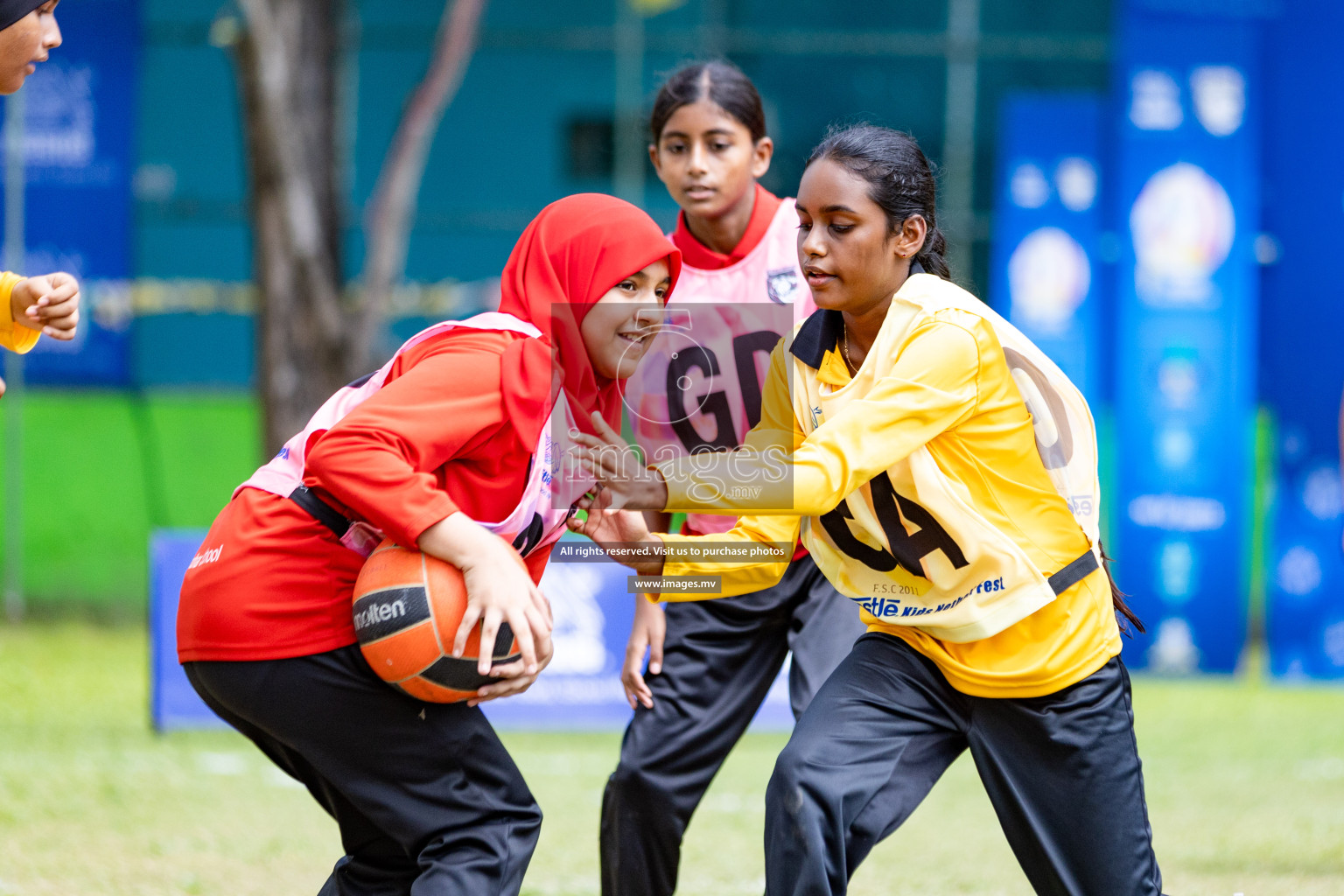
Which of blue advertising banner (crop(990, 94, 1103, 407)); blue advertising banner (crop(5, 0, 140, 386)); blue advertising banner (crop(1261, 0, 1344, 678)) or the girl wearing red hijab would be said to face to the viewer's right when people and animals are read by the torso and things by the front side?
the girl wearing red hijab

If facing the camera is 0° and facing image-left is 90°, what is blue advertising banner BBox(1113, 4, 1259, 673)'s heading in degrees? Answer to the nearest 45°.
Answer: approximately 0°

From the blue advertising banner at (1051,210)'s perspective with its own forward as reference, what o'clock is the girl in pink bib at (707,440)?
The girl in pink bib is roughly at 12 o'clock from the blue advertising banner.

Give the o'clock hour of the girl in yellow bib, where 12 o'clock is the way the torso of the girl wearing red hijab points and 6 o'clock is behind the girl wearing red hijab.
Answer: The girl in yellow bib is roughly at 12 o'clock from the girl wearing red hijab.

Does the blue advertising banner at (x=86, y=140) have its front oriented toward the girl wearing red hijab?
yes

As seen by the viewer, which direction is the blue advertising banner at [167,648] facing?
toward the camera

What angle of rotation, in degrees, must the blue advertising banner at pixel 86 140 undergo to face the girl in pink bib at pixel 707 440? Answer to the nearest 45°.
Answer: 0° — it already faces them

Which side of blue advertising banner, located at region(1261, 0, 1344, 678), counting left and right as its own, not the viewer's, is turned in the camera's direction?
front

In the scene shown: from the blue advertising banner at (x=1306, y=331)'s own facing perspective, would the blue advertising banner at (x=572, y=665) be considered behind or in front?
in front

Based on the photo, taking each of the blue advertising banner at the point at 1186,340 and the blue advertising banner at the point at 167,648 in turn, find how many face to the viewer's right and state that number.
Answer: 0

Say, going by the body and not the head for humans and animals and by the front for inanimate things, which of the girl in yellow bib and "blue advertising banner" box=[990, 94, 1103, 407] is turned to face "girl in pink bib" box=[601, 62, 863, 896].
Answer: the blue advertising banner

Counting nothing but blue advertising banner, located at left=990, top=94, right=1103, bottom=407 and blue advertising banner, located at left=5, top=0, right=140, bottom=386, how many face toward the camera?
2

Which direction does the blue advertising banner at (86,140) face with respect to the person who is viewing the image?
facing the viewer

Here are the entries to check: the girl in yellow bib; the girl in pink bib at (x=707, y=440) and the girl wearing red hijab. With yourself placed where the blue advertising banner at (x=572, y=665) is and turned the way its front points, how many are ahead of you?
3

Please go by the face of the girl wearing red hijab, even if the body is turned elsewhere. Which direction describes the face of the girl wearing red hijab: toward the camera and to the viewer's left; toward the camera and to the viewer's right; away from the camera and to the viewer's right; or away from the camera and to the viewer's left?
toward the camera and to the viewer's right

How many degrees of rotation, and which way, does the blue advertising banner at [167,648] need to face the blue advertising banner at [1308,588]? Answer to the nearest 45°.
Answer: approximately 90° to its left

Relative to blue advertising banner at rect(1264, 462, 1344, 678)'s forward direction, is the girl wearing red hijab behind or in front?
in front
